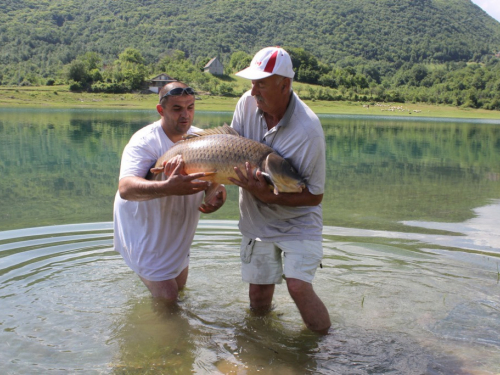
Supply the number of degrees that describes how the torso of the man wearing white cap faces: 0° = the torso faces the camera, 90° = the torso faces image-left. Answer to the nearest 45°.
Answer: approximately 45°

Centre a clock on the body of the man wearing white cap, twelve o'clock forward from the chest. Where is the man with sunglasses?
The man with sunglasses is roughly at 2 o'clock from the man wearing white cap.

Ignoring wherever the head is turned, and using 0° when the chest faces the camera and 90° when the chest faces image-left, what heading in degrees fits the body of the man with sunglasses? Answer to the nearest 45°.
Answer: approximately 315°
